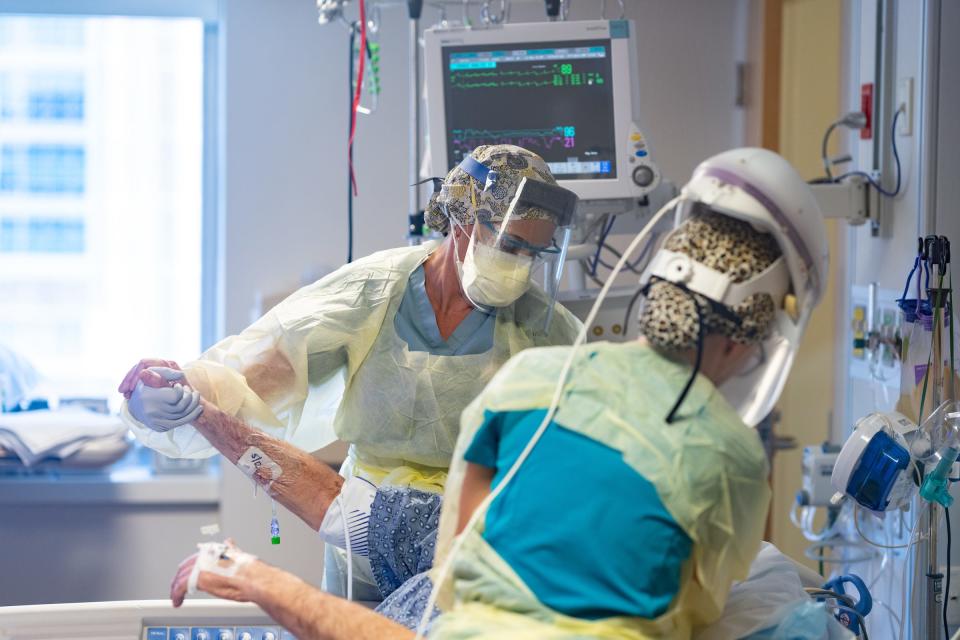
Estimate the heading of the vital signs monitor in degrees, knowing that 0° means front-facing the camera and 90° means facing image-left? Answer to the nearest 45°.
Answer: approximately 0°
